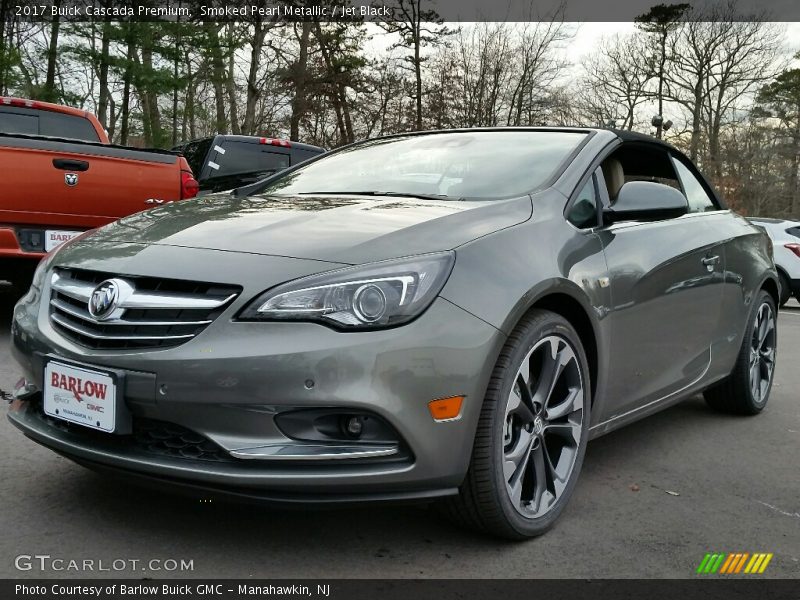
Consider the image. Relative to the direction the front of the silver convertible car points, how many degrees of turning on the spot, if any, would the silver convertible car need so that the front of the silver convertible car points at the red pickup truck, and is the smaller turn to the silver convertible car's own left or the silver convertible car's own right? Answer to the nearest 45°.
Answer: approximately 90° to the silver convertible car's own right

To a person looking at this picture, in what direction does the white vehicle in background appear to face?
facing away from the viewer and to the left of the viewer

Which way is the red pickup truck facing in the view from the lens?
facing away from the viewer and to the left of the viewer

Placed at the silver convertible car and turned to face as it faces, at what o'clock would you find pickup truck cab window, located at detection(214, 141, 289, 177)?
The pickup truck cab window is roughly at 4 o'clock from the silver convertible car.

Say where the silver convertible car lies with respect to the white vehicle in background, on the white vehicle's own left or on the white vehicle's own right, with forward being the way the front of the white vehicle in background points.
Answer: on the white vehicle's own left

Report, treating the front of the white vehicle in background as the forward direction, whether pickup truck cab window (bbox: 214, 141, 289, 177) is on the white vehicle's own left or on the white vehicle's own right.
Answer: on the white vehicle's own left

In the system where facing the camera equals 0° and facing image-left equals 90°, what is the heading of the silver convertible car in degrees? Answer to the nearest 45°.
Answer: approximately 45°

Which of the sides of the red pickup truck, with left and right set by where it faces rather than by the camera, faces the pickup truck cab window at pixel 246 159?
right

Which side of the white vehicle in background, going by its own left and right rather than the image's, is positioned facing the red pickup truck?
left

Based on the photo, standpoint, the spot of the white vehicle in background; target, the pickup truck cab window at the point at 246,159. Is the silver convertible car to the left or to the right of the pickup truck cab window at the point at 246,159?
left

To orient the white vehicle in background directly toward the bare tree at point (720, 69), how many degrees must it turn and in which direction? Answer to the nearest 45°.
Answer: approximately 45° to its right

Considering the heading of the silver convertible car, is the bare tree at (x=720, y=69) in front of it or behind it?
behind

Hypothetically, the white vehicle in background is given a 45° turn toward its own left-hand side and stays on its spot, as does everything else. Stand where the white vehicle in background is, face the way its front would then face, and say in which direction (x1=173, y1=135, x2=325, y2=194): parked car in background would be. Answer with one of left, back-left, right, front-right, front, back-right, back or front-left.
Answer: front-left
